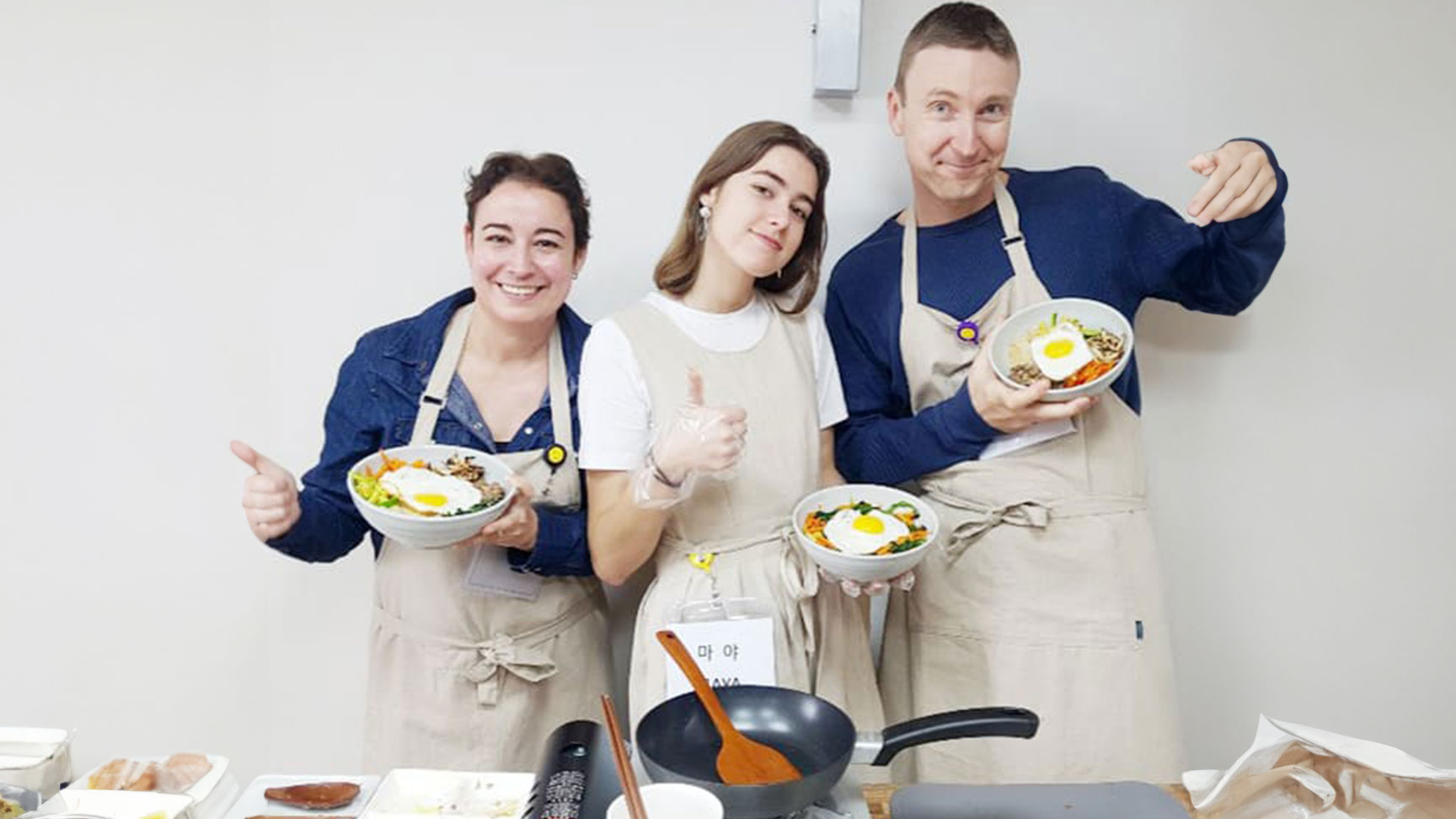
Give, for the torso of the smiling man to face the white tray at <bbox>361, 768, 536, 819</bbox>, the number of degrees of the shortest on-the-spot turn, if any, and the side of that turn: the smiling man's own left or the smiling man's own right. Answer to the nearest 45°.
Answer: approximately 45° to the smiling man's own right

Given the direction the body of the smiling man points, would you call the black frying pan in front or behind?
in front

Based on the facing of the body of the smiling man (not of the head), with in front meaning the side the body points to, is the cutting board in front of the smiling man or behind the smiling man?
in front

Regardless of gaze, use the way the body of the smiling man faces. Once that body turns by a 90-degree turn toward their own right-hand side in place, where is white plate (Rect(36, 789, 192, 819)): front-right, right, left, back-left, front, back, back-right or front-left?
front-left

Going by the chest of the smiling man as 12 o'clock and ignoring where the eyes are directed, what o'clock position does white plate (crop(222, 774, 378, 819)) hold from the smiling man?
The white plate is roughly at 1 o'clock from the smiling man.

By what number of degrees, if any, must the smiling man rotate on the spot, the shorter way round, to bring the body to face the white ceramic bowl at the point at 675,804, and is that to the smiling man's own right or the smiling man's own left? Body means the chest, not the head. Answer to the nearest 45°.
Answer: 0° — they already face it

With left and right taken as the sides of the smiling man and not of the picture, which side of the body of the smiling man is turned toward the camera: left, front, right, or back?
front

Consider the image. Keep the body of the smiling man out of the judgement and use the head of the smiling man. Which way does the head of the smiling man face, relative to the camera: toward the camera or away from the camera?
toward the camera

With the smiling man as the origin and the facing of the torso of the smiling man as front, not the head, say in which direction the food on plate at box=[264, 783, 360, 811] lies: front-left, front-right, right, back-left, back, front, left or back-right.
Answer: front-right

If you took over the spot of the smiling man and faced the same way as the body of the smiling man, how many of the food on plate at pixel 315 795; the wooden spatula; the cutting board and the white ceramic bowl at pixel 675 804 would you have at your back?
0

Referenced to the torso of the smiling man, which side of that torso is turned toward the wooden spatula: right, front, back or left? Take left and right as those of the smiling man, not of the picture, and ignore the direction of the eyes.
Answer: front

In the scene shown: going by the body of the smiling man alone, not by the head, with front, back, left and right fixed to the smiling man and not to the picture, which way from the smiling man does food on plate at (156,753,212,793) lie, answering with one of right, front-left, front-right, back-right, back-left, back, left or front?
front-right

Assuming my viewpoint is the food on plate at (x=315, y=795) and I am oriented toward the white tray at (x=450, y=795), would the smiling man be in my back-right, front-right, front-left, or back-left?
front-left

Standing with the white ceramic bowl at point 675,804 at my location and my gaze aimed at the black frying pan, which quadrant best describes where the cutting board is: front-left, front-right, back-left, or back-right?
front-right
